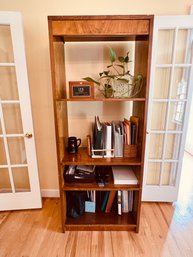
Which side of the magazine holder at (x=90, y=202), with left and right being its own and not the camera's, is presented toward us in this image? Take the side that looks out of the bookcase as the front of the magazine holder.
front

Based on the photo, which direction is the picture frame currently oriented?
toward the camera

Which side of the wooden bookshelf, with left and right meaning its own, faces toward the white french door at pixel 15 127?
right

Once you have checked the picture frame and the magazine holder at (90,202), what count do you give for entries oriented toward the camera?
2

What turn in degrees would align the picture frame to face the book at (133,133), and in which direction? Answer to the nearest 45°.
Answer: approximately 90° to its left

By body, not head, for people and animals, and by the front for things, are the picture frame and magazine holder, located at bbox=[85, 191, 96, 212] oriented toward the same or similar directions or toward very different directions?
same or similar directions
